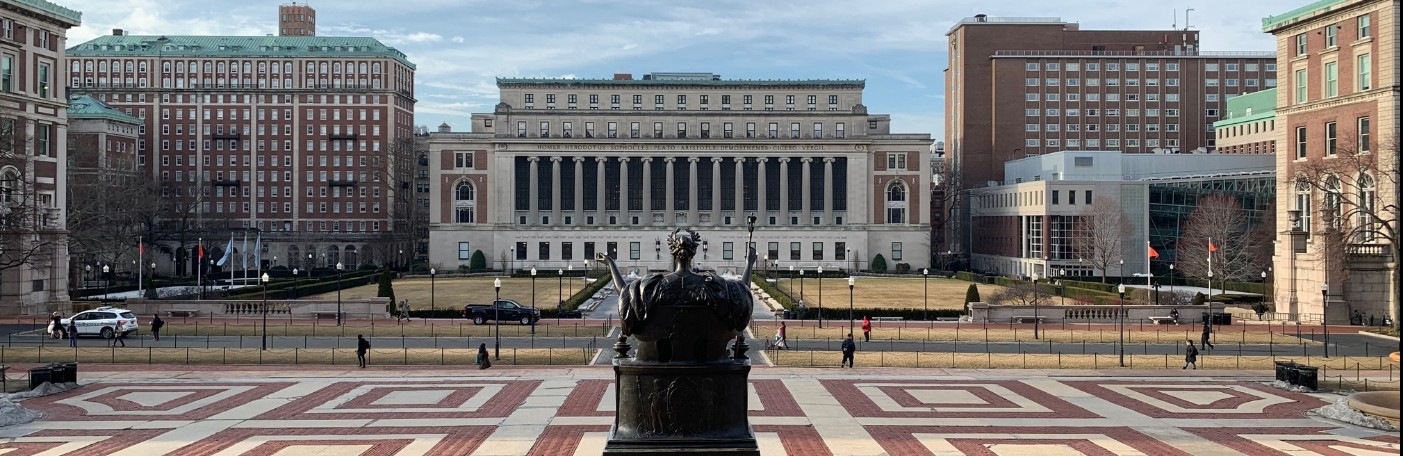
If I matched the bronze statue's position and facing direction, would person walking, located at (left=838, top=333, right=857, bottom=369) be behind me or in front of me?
in front

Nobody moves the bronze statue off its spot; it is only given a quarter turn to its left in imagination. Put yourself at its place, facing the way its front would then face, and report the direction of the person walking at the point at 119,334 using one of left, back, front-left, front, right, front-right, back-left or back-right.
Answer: front-right

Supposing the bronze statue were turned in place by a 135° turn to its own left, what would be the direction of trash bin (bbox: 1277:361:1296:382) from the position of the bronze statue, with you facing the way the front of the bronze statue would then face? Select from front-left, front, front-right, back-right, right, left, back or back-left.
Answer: back

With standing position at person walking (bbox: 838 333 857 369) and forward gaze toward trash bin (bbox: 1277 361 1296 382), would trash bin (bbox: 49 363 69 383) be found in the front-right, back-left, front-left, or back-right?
back-right

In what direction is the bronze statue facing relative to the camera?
away from the camera

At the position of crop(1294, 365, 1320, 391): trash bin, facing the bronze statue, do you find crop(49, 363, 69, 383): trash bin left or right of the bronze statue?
right
